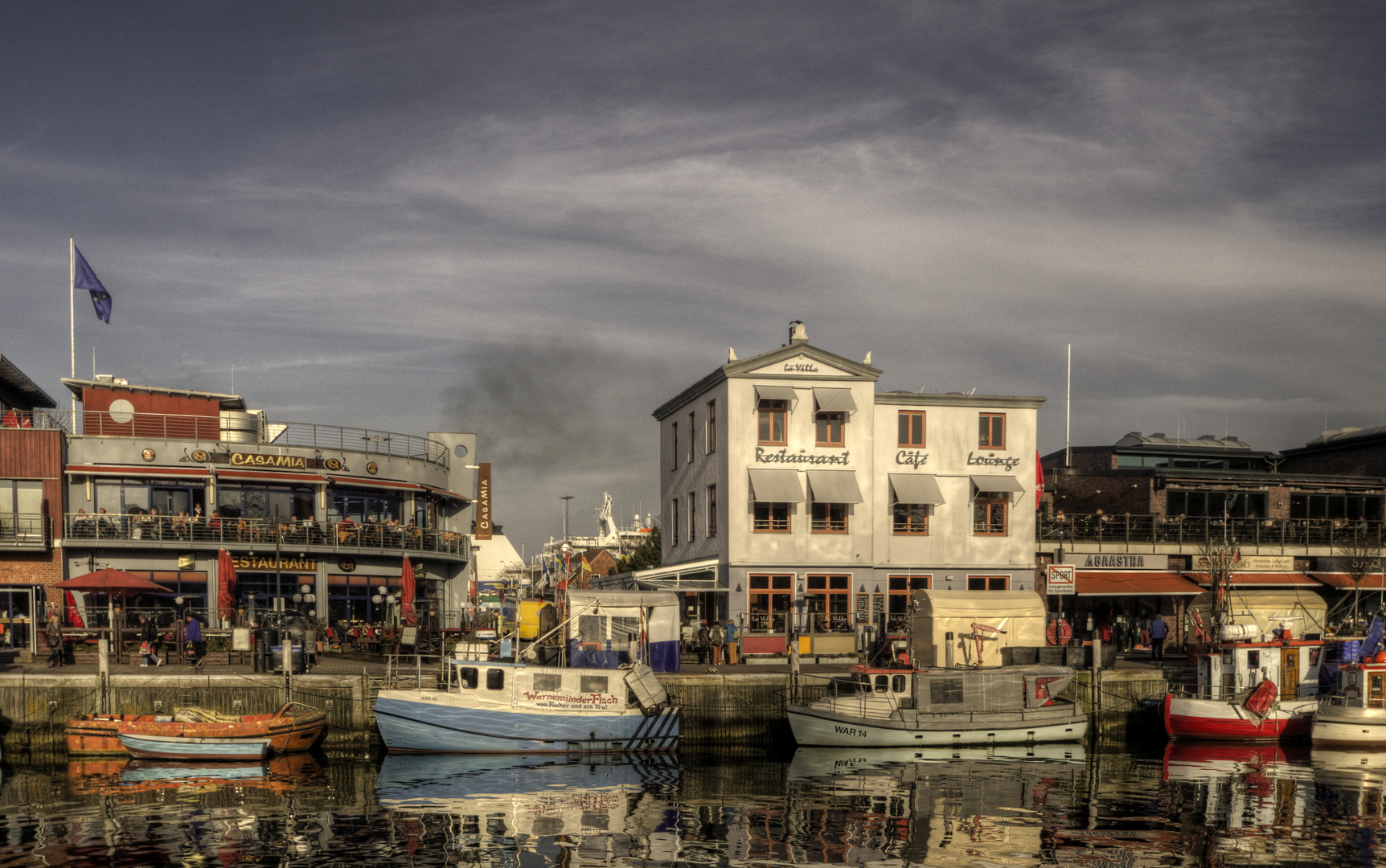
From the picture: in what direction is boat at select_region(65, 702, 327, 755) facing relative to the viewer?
to the viewer's right

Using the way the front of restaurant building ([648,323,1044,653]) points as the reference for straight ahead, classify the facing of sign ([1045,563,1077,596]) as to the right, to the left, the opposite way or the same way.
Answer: the same way

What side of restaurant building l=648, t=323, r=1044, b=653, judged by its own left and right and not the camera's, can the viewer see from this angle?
front

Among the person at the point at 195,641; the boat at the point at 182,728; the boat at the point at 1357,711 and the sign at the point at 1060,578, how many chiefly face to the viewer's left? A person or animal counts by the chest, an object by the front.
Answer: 1

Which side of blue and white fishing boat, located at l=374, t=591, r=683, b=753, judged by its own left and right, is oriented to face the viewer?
left

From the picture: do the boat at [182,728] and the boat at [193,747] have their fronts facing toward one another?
no

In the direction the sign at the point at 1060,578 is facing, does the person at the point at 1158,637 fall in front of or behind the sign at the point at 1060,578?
behind

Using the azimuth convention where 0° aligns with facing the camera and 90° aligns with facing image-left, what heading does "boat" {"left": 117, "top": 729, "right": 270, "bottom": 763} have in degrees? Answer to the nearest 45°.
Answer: approximately 90°

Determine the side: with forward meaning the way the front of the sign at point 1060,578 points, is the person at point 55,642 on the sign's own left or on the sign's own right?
on the sign's own right
